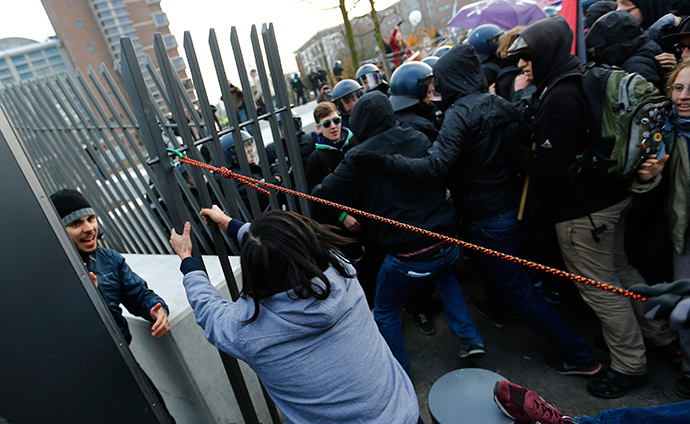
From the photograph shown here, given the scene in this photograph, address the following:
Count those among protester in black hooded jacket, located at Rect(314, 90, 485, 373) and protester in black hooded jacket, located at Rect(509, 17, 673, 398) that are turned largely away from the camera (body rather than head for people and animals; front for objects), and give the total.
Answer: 1

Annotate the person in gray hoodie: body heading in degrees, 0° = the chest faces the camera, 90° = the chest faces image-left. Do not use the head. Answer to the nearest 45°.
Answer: approximately 135°

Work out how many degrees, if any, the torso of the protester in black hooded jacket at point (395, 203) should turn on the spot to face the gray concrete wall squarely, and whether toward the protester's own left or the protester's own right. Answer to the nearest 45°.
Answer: approximately 135° to the protester's own left

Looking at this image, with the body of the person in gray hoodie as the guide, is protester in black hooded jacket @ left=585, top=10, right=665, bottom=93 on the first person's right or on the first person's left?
on the first person's right

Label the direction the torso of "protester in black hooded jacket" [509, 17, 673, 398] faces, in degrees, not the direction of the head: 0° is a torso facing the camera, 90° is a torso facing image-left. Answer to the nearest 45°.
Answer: approximately 90°

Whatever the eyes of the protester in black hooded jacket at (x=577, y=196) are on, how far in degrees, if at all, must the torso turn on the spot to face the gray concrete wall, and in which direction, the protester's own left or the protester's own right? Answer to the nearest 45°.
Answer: approximately 45° to the protester's own left

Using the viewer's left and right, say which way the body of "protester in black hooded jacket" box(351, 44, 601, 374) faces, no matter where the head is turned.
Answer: facing away from the viewer and to the left of the viewer

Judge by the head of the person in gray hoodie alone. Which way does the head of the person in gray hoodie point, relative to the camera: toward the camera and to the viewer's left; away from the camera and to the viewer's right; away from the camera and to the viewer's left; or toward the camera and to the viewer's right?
away from the camera and to the viewer's left

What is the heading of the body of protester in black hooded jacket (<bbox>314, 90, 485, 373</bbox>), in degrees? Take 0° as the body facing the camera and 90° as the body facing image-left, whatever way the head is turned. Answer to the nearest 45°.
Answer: approximately 180°

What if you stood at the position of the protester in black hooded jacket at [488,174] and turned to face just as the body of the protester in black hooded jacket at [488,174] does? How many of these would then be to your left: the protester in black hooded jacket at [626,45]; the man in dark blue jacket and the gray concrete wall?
2
